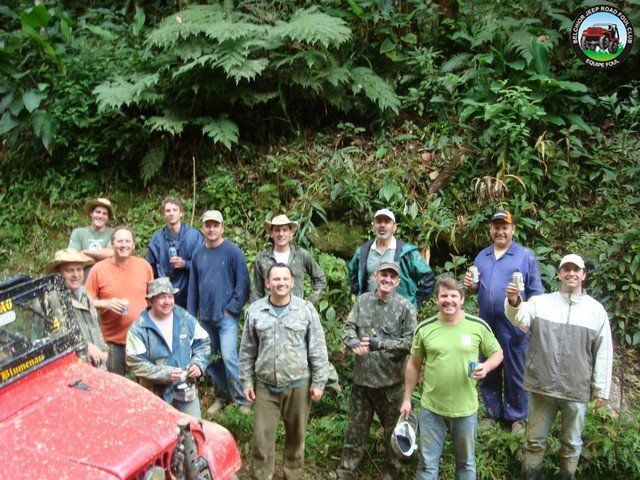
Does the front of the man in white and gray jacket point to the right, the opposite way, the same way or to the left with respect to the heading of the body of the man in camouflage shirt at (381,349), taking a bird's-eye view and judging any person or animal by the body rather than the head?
the same way

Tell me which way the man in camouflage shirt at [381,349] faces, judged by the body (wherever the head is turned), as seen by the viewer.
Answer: toward the camera

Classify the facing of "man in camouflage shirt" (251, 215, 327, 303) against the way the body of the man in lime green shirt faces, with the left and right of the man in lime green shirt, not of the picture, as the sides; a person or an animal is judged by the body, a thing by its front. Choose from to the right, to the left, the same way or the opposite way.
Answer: the same way

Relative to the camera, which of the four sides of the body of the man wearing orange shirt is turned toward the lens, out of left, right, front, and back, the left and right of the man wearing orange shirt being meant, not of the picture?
front

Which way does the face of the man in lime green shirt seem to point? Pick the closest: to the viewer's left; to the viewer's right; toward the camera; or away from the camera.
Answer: toward the camera

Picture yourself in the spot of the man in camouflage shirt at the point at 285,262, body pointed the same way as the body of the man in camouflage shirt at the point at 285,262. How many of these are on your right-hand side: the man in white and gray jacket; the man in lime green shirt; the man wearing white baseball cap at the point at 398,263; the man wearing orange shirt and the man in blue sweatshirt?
2

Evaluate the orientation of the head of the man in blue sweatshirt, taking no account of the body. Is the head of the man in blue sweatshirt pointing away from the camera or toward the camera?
toward the camera

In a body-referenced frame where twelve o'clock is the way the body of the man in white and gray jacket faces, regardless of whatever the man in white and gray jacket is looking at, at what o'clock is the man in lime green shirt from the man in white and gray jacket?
The man in lime green shirt is roughly at 2 o'clock from the man in white and gray jacket.

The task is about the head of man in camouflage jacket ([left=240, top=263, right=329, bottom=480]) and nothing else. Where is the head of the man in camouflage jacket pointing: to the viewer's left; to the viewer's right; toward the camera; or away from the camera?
toward the camera

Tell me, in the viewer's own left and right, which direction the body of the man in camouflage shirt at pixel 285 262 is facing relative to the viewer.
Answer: facing the viewer

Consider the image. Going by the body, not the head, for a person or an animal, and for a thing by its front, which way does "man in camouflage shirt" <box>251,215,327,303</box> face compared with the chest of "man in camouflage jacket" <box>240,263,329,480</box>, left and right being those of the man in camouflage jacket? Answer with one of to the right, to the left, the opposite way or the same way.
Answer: the same way

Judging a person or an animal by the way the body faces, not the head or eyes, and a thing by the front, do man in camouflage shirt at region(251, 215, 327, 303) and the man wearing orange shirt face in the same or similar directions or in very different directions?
same or similar directions

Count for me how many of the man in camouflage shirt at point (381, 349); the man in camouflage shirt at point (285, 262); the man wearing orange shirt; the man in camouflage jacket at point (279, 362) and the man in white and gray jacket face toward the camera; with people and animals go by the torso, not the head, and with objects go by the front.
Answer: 5

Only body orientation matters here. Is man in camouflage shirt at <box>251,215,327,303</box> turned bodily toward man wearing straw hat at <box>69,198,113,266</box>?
no

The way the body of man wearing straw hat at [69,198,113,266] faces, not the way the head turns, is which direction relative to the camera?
toward the camera

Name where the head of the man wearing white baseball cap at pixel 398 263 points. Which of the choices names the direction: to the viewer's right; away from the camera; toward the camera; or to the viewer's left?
toward the camera

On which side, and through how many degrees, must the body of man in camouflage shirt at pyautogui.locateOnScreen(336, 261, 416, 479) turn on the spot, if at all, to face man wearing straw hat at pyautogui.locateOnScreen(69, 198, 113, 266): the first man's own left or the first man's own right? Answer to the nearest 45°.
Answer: approximately 90° to the first man's own right

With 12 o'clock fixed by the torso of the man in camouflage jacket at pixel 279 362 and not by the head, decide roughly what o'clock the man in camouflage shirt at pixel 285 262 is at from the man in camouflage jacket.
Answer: The man in camouflage shirt is roughly at 6 o'clock from the man in camouflage jacket.

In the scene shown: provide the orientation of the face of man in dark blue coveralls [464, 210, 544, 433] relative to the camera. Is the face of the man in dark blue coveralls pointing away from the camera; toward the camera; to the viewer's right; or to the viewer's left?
toward the camera
